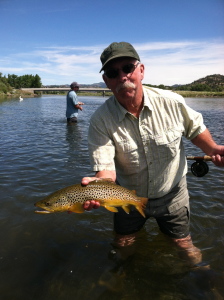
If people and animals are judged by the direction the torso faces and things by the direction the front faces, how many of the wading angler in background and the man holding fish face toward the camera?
1

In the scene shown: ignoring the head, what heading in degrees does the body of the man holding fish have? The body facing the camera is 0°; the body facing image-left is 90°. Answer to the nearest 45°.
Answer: approximately 0°

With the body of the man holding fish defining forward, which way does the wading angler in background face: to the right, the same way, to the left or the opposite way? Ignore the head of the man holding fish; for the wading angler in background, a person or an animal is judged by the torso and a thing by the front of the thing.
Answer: to the left

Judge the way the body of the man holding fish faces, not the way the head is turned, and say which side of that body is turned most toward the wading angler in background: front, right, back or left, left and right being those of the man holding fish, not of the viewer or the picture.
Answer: back

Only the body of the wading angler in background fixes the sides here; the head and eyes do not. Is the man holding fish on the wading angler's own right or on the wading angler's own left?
on the wading angler's own right

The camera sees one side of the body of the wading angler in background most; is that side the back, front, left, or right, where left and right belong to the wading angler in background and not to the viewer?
right

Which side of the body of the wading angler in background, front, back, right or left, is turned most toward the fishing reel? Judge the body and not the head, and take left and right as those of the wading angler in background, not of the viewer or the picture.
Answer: right
